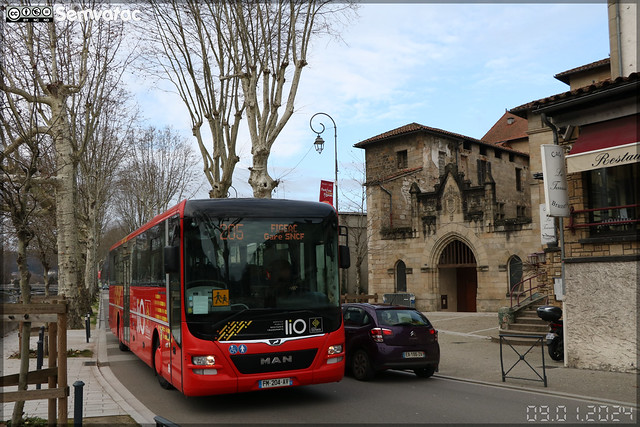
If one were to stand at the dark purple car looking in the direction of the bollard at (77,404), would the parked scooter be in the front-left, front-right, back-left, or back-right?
back-left

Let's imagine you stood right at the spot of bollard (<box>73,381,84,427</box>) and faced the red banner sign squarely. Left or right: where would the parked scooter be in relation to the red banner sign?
right

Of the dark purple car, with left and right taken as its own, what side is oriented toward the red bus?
left

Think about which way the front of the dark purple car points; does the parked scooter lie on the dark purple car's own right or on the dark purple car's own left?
on the dark purple car's own right

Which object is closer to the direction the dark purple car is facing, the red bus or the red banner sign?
the red banner sign

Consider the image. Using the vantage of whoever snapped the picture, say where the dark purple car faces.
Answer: facing away from the viewer and to the left of the viewer
